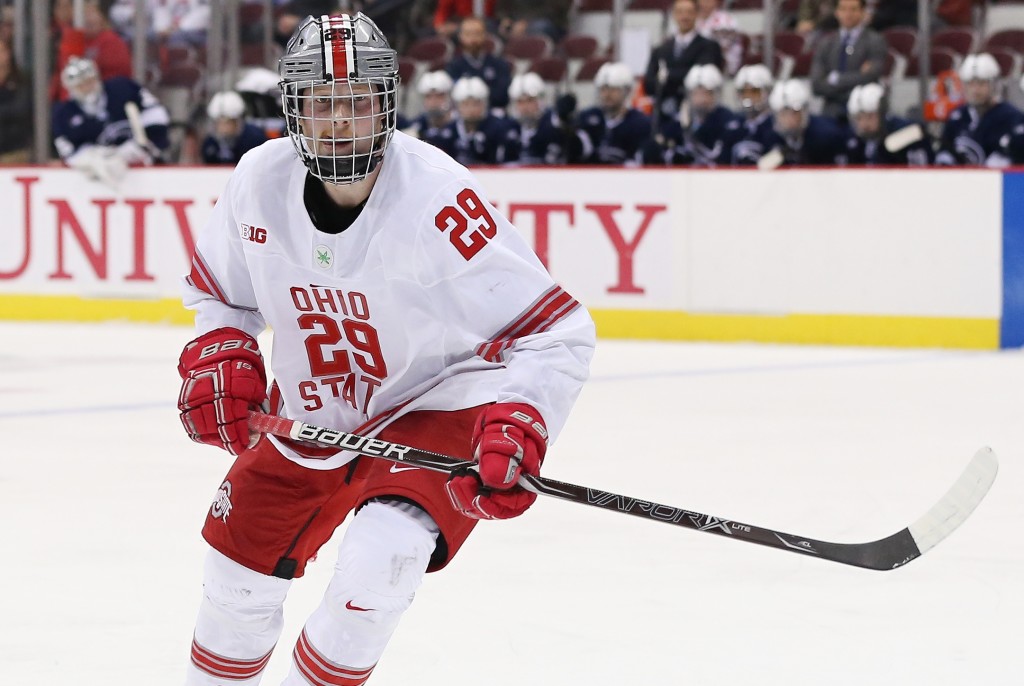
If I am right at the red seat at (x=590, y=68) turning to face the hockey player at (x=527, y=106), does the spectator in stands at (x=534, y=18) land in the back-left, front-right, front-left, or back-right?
back-right

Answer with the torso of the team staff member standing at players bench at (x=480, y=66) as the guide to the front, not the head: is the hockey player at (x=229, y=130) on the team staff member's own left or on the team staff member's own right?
on the team staff member's own right

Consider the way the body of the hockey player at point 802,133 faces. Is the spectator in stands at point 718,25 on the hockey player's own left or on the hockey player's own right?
on the hockey player's own right

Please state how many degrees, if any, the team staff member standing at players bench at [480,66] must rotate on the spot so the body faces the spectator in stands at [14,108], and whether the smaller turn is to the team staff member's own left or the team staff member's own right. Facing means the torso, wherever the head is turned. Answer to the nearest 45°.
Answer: approximately 90° to the team staff member's own right

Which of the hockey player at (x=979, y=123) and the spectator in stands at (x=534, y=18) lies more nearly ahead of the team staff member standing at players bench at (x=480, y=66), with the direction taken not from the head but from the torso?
the hockey player

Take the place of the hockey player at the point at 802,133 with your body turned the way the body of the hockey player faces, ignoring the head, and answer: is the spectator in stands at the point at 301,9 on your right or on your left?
on your right

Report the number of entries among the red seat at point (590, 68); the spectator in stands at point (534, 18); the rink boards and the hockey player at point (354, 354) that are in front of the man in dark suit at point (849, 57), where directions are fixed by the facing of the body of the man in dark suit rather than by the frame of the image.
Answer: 2

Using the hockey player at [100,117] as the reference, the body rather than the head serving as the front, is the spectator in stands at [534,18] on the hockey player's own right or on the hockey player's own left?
on the hockey player's own left
